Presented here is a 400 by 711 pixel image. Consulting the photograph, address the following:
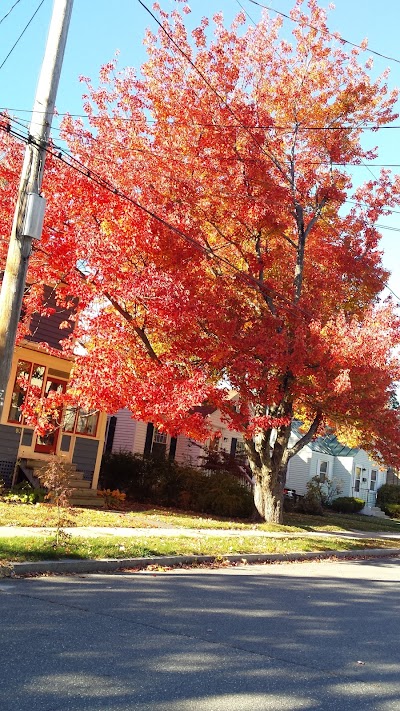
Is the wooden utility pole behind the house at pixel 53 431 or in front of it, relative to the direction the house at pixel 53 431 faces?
in front

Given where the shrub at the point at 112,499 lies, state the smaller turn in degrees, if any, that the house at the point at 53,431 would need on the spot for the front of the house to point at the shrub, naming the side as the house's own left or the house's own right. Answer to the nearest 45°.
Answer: approximately 90° to the house's own left

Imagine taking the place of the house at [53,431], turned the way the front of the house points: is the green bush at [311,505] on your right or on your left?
on your left

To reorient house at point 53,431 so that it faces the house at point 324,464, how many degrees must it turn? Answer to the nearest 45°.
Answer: approximately 135° to its left

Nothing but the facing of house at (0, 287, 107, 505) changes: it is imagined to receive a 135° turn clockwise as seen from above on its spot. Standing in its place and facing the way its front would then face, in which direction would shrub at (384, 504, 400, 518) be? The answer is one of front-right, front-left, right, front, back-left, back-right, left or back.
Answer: right

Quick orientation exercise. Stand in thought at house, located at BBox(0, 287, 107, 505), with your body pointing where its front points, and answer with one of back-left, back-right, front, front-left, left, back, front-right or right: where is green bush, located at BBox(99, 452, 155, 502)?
back-left

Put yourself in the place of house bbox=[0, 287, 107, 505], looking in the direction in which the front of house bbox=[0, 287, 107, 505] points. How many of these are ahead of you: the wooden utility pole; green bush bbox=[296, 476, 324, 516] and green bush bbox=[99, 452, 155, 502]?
1

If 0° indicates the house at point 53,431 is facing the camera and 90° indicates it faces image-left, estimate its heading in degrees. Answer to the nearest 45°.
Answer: approximately 0°
